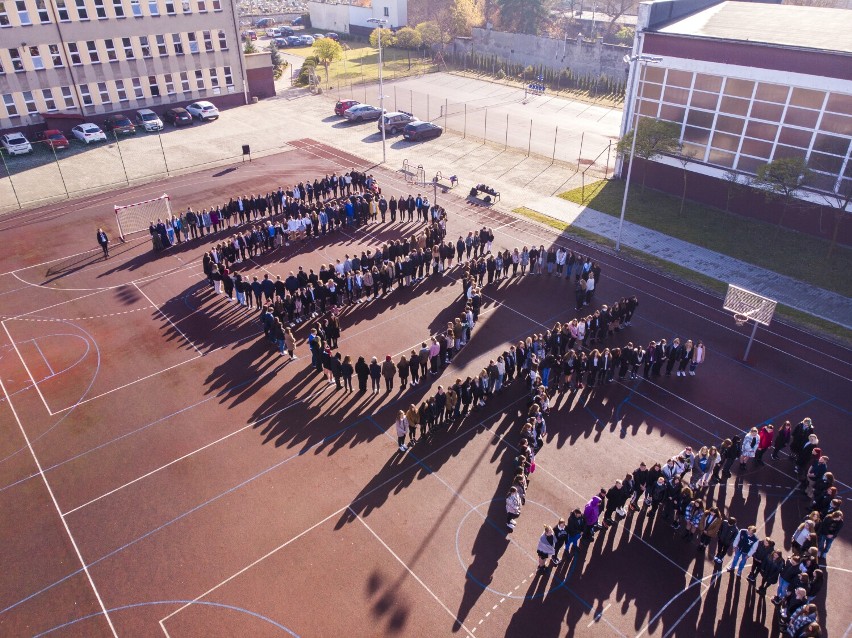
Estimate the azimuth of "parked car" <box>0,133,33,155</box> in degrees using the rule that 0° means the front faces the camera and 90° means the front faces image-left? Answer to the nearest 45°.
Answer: approximately 135°

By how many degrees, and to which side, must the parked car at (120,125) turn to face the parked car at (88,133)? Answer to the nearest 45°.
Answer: approximately 90° to its left

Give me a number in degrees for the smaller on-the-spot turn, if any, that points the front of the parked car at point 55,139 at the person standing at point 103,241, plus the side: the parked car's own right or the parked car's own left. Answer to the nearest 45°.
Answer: approximately 135° to the parked car's own left

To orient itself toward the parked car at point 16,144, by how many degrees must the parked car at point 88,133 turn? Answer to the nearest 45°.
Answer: approximately 45° to its left

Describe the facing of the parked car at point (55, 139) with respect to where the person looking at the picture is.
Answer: facing away from the viewer and to the left of the viewer

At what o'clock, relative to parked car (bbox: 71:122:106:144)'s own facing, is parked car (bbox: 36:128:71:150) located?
parked car (bbox: 36:128:71:150) is roughly at 10 o'clock from parked car (bbox: 71:122:106:144).

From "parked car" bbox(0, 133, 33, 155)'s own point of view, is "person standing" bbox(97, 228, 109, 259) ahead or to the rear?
to the rear

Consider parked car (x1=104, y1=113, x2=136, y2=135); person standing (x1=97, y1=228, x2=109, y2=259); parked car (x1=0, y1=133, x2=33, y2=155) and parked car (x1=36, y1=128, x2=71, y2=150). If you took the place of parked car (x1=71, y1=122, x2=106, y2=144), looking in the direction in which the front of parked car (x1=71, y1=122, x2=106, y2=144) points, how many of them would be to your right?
1

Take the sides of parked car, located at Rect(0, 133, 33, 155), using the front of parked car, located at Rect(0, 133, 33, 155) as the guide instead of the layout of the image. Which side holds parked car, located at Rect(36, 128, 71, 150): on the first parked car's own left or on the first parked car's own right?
on the first parked car's own right
